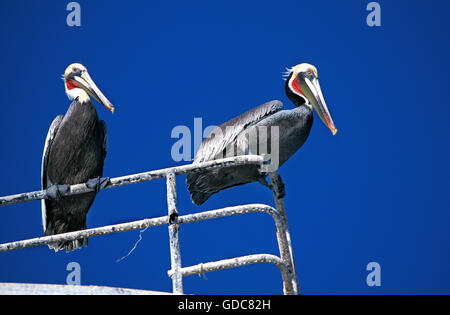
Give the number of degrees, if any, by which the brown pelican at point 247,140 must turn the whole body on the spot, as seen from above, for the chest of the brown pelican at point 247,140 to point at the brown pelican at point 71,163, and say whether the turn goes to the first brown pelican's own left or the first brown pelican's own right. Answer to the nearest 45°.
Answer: approximately 135° to the first brown pelican's own right

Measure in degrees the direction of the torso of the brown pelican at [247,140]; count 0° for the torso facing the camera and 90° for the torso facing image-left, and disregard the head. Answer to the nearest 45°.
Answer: approximately 270°

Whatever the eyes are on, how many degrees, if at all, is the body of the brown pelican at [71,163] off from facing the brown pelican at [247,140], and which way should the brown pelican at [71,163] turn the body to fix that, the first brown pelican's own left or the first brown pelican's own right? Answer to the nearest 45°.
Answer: approximately 45° to the first brown pelican's own left
